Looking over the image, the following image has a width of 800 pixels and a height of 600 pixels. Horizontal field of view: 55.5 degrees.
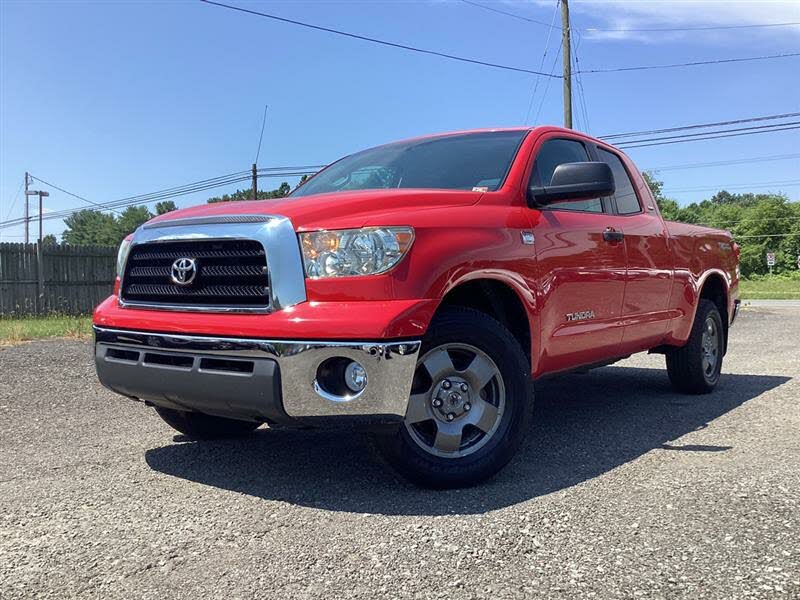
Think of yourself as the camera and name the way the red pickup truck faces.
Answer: facing the viewer and to the left of the viewer

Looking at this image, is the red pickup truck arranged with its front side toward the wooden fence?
no
